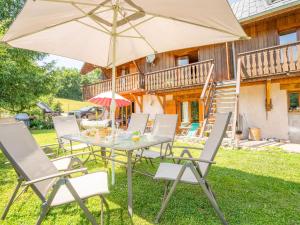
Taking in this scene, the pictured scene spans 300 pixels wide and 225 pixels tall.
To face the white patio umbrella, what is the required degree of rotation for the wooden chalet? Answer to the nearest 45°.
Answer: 0° — it already faces it

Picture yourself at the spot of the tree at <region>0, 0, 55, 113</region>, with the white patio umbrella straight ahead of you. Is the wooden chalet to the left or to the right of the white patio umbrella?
left

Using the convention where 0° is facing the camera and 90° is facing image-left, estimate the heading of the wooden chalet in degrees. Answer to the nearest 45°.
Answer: approximately 45°

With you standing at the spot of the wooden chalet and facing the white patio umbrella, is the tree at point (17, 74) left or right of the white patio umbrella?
right

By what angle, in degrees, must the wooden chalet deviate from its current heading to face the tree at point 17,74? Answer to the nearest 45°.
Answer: approximately 45° to its right
